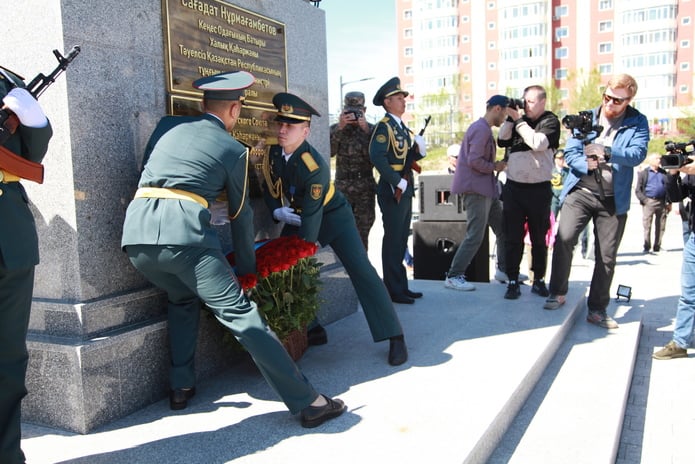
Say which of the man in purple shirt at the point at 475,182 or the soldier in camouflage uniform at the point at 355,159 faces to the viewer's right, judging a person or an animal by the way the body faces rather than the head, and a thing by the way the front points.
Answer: the man in purple shirt

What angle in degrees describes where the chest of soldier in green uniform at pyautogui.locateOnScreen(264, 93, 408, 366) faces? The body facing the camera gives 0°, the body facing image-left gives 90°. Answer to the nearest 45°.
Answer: approximately 45°

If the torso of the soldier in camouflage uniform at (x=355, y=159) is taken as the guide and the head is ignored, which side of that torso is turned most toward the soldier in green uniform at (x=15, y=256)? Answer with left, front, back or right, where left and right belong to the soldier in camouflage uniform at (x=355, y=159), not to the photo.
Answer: front

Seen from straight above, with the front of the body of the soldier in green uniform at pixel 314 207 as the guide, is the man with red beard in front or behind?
behind

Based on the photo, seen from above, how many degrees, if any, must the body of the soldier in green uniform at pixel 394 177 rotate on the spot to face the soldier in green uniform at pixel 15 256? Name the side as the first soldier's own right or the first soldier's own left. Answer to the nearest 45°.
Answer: approximately 90° to the first soldier's own right

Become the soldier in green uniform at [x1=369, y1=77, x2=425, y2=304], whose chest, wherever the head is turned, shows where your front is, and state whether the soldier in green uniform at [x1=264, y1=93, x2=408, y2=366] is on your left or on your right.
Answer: on your right

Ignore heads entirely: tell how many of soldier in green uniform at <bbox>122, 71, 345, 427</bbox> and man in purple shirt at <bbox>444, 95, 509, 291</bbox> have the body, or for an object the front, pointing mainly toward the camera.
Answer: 0

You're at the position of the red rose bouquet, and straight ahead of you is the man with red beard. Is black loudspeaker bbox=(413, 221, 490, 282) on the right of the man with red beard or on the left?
left

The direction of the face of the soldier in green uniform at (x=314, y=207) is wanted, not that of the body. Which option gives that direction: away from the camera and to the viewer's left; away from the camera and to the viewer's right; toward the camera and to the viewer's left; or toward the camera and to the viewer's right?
toward the camera and to the viewer's left
